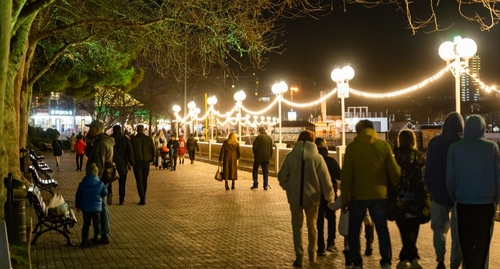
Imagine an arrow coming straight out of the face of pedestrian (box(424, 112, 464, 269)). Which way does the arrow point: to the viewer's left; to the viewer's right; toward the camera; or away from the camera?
away from the camera

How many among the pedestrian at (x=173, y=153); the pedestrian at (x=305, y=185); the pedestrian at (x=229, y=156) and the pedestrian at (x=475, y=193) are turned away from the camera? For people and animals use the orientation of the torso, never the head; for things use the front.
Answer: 3

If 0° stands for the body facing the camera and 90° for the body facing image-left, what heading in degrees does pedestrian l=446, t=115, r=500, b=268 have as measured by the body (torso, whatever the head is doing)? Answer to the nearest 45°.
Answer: approximately 180°

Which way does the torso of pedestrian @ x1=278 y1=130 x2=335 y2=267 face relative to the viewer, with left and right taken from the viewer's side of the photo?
facing away from the viewer

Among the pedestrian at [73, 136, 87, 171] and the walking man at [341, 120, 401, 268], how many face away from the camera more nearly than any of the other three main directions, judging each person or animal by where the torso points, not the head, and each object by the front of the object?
2

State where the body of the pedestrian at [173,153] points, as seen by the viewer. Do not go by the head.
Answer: toward the camera

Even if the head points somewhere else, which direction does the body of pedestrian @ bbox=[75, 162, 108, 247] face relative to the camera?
away from the camera

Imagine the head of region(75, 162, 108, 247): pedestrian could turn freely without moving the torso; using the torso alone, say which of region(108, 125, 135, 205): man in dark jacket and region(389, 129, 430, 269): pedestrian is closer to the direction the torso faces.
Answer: the man in dark jacket

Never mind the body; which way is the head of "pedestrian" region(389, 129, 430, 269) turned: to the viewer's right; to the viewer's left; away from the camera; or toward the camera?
away from the camera

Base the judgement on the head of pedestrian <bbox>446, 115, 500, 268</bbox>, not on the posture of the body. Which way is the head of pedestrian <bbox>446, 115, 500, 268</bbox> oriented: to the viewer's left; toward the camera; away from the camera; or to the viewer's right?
away from the camera

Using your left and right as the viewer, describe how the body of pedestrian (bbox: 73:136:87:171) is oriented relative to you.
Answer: facing away from the viewer

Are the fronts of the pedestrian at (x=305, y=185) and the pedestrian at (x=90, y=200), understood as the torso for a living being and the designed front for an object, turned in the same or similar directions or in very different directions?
same or similar directions

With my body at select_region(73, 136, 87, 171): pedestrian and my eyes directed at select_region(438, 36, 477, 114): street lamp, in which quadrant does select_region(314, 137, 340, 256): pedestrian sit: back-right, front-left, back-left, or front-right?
front-right
